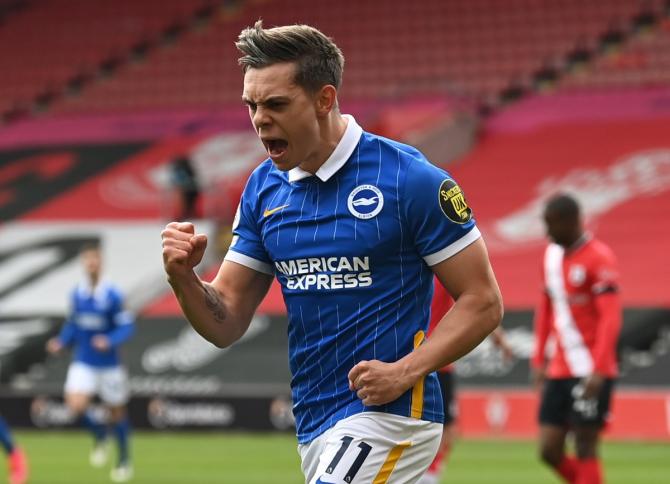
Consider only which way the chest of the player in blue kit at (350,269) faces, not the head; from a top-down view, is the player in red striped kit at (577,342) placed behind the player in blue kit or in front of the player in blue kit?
behind

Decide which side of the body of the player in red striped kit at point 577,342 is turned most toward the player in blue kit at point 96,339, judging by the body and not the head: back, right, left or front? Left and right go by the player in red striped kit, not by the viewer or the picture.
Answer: right

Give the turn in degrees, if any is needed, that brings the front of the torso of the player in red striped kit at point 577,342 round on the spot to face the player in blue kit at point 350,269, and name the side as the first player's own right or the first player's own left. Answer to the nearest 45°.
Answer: approximately 45° to the first player's own left

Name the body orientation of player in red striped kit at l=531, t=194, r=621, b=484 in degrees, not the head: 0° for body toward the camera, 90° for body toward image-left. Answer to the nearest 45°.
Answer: approximately 45°

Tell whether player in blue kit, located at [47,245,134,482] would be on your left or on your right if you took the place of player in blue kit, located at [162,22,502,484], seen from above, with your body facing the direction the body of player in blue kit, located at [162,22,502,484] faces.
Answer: on your right
